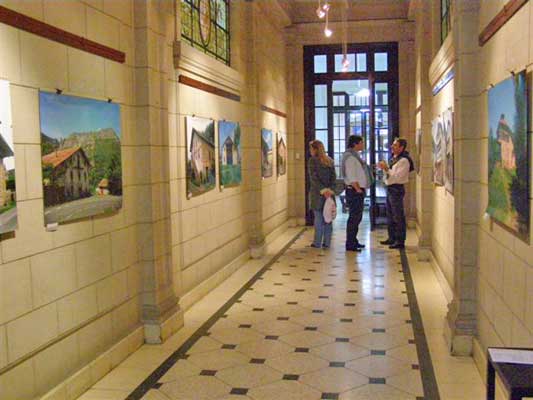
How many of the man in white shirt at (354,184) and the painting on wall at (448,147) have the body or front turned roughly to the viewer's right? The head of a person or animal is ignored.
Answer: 1

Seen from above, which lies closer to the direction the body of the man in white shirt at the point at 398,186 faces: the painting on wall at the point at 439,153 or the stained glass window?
the stained glass window

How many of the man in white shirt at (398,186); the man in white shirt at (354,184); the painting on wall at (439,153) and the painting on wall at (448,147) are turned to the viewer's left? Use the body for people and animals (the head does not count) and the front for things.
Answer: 3

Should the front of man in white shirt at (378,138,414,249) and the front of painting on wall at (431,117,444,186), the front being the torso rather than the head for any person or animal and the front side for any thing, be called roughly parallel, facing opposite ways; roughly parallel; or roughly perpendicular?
roughly parallel

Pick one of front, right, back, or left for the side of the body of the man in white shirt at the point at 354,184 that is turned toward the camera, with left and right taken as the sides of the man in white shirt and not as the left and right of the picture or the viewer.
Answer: right

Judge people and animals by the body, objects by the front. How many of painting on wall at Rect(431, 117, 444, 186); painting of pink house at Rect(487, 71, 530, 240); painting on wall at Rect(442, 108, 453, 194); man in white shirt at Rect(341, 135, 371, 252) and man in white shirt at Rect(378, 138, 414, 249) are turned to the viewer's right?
1

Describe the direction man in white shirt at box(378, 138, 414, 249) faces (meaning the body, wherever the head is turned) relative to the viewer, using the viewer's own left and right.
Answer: facing to the left of the viewer

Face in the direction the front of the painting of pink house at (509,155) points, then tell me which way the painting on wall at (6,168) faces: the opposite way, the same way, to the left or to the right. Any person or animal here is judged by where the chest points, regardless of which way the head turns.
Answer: the opposite way

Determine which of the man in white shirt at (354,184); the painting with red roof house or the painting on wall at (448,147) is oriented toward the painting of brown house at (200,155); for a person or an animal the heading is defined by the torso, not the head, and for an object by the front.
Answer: the painting on wall

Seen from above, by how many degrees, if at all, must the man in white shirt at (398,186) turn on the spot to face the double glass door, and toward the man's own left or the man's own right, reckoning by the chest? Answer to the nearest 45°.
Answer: approximately 90° to the man's own right

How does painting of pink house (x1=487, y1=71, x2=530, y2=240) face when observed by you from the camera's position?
facing to the left of the viewer

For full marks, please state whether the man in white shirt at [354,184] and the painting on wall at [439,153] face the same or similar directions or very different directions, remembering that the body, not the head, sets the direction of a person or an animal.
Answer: very different directions

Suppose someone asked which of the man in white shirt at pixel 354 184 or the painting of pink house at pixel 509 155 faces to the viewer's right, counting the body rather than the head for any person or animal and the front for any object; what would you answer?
the man in white shirt

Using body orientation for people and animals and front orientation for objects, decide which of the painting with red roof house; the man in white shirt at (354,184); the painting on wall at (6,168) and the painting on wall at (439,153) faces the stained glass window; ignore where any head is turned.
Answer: the painting on wall at (439,153)

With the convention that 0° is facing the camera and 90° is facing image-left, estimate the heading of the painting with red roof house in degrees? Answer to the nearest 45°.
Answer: approximately 315°

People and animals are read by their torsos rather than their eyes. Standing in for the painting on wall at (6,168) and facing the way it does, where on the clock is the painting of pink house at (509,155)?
The painting of pink house is roughly at 11 o'clock from the painting on wall.

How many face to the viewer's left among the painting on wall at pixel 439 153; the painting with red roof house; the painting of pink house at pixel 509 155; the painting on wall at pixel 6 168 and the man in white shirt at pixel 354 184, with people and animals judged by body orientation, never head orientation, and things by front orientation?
2

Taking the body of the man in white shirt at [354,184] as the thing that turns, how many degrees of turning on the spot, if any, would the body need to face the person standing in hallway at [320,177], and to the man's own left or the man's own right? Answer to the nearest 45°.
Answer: approximately 180°

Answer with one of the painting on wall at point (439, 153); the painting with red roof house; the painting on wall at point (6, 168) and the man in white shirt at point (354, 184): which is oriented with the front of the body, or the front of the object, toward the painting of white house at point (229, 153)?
the painting on wall at point (439, 153)

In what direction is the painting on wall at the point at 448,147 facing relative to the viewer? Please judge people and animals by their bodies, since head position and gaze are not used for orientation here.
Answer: to the viewer's left

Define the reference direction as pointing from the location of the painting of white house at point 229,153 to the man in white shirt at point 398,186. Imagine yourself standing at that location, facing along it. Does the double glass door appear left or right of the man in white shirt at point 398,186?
left
